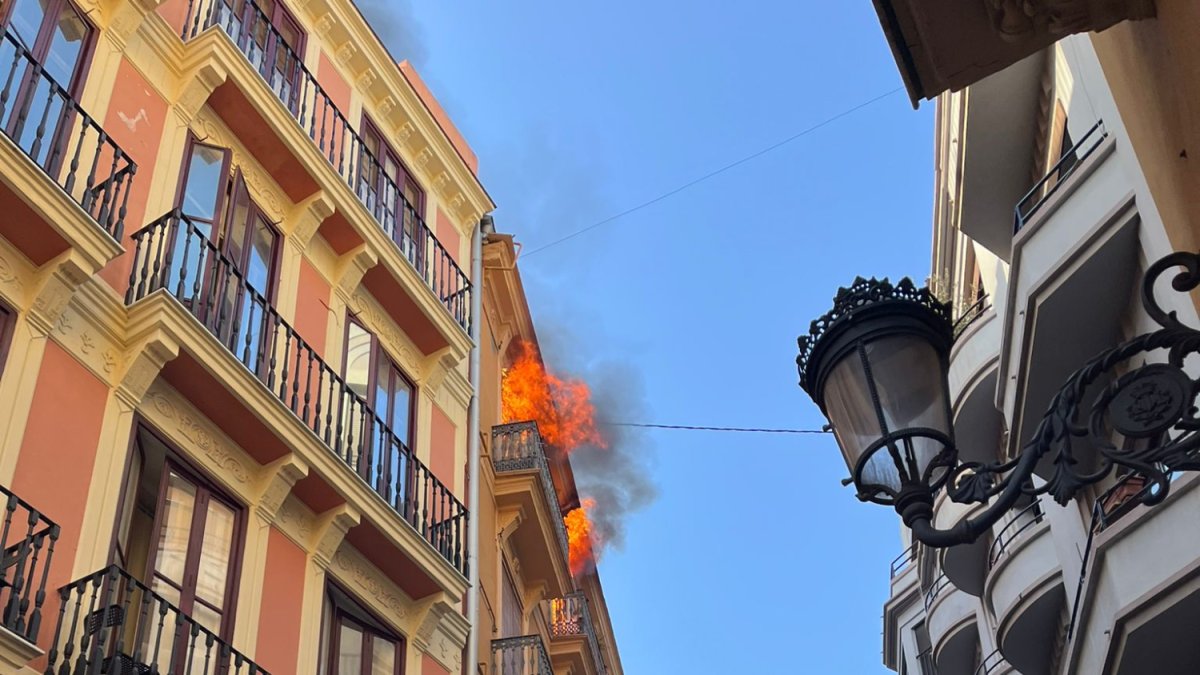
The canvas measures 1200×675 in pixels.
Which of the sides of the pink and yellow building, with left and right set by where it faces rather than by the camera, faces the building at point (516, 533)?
left

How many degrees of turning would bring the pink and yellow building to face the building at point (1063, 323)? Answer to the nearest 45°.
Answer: approximately 45° to its left

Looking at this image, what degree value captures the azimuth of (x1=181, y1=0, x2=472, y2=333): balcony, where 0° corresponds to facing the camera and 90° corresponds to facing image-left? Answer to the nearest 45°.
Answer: approximately 315°

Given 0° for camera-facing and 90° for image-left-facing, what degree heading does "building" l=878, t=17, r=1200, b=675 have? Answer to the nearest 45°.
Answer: approximately 45°

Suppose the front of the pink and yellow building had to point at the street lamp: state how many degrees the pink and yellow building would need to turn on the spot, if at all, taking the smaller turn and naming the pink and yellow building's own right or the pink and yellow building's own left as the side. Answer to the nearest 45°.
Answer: approximately 45° to the pink and yellow building's own right

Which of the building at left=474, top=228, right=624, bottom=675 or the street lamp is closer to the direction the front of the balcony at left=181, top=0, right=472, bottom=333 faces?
the street lamp

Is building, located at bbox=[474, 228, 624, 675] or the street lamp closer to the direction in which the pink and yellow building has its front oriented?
the street lamp
